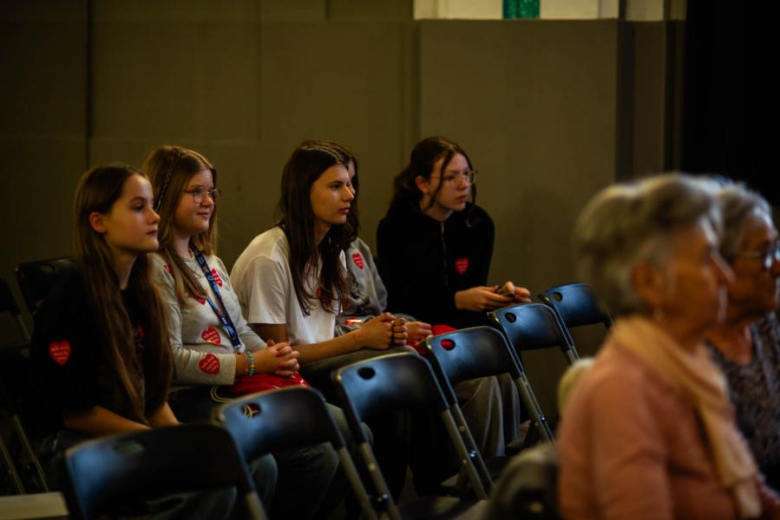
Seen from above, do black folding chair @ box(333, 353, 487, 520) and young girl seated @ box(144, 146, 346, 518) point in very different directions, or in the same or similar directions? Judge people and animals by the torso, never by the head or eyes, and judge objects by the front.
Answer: same or similar directions

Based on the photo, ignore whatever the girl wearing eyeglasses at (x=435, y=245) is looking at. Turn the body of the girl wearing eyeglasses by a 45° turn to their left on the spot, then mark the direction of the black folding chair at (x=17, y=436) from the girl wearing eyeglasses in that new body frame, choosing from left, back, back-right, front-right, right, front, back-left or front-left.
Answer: back-right

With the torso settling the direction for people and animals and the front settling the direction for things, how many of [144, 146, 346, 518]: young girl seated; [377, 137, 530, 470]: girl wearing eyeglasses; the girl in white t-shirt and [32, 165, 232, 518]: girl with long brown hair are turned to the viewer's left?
0

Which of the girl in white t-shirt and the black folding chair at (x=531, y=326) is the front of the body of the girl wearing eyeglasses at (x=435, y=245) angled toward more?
the black folding chair

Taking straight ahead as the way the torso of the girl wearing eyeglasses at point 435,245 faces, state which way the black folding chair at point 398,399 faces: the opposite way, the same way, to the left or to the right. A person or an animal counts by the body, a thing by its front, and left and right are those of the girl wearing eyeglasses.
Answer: the same way

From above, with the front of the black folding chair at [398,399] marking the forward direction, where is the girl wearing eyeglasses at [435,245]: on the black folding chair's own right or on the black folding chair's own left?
on the black folding chair's own left

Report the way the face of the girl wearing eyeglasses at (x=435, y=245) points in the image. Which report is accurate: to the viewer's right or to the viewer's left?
to the viewer's right

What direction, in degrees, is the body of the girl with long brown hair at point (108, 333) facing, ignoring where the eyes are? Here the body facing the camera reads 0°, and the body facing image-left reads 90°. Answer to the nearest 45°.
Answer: approximately 315°

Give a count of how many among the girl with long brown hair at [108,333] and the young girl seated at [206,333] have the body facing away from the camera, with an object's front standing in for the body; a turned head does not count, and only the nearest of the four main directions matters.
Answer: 0

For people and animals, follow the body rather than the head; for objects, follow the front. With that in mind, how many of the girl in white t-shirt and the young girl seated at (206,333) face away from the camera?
0

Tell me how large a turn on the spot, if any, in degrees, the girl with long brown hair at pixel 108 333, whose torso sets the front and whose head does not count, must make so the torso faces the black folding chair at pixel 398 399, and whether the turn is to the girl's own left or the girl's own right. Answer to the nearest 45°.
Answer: approximately 45° to the girl's own left

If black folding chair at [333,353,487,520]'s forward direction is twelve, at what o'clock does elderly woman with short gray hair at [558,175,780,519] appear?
The elderly woman with short gray hair is roughly at 1 o'clock from the black folding chair.

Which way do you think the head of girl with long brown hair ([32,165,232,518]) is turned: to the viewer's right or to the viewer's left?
to the viewer's right

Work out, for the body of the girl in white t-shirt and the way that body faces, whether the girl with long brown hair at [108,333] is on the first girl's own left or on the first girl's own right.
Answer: on the first girl's own right

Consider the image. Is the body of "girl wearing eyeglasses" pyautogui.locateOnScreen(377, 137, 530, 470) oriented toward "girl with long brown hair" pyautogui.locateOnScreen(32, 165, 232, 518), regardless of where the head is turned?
no

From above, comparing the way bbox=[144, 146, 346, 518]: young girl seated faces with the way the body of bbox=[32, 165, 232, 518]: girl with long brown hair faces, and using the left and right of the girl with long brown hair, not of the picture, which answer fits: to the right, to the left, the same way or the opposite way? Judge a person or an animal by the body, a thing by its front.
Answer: the same way

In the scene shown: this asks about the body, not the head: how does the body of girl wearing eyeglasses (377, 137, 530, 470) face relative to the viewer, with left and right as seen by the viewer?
facing the viewer and to the right of the viewer

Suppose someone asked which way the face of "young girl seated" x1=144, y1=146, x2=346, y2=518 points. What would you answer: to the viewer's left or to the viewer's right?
to the viewer's right
